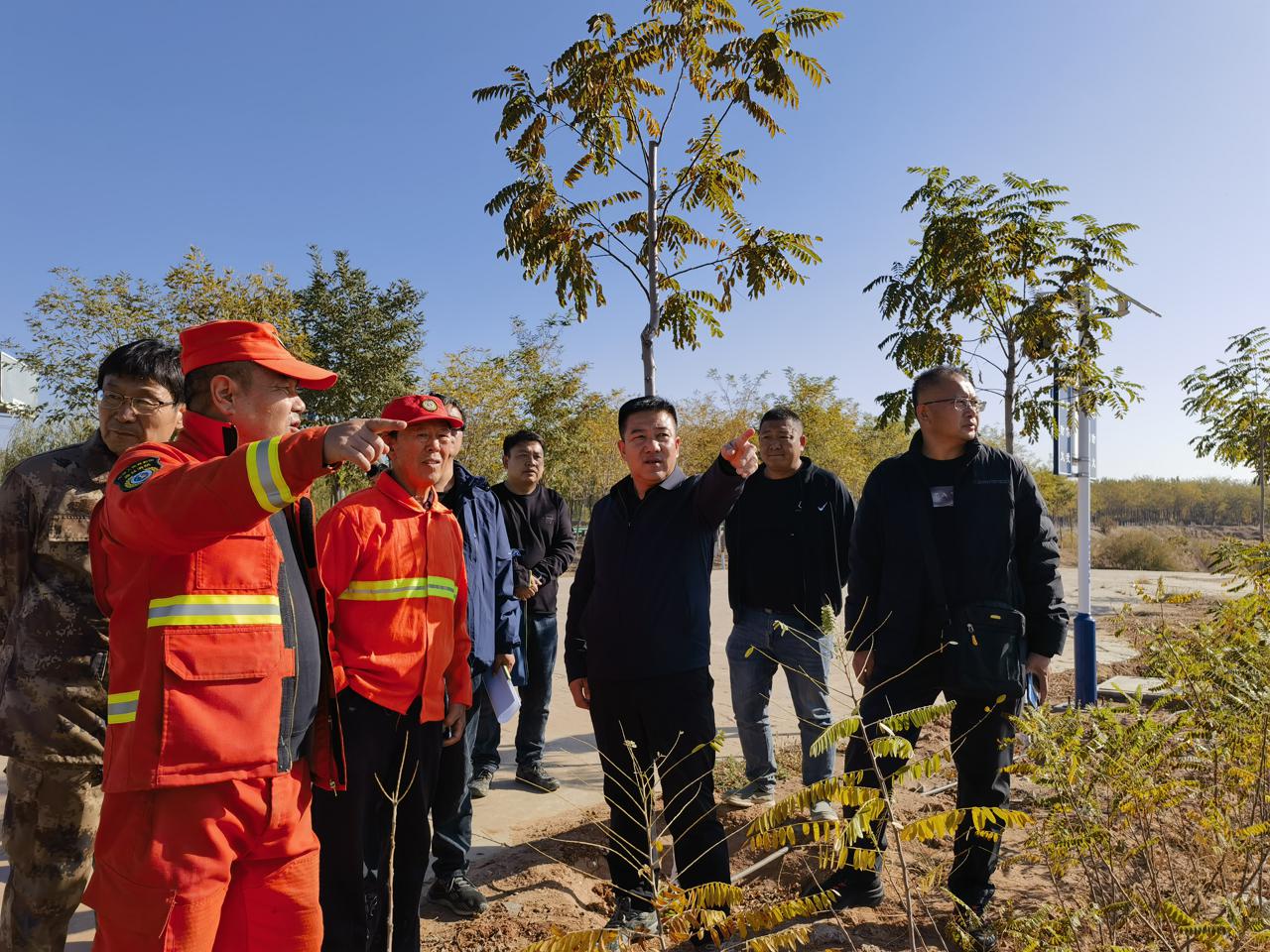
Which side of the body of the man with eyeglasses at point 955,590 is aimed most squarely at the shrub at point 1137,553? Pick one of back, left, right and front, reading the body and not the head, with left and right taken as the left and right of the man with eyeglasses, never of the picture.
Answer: back

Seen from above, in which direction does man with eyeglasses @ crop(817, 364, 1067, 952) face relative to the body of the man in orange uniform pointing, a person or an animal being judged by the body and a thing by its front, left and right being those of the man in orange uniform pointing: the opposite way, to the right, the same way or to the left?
to the right

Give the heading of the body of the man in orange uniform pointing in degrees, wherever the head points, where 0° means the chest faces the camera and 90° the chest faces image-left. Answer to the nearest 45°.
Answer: approximately 315°

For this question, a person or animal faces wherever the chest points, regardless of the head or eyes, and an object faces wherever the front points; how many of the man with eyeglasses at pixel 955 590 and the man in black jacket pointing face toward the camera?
2

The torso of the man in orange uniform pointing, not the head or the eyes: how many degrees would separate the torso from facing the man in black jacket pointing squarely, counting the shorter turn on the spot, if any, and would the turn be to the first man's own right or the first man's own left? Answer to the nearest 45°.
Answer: approximately 90° to the first man's own left

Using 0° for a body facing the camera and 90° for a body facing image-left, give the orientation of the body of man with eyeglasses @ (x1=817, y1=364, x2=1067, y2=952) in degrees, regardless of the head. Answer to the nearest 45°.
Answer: approximately 0°
